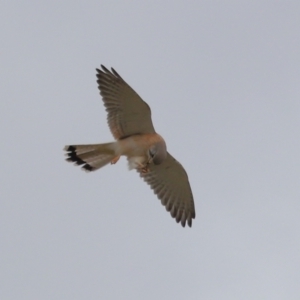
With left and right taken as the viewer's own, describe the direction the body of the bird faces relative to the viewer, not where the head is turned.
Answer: facing to the right of the viewer
